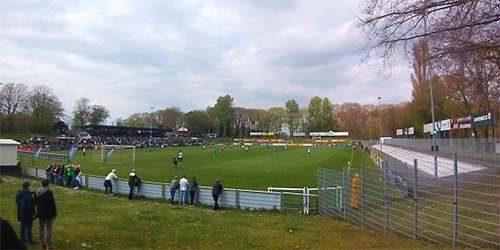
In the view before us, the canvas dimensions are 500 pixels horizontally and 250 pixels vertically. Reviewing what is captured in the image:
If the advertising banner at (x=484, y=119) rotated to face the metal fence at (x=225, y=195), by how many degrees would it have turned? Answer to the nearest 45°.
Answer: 0° — it already faces it

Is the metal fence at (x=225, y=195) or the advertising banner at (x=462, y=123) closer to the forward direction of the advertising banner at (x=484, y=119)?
the metal fence

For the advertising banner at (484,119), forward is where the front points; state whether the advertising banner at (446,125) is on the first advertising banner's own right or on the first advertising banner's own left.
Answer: on the first advertising banner's own right

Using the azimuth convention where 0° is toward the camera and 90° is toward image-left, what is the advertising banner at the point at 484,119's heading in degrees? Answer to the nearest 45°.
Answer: approximately 45°

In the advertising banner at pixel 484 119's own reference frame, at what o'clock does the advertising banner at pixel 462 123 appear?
the advertising banner at pixel 462 123 is roughly at 4 o'clock from the advertising banner at pixel 484 119.
